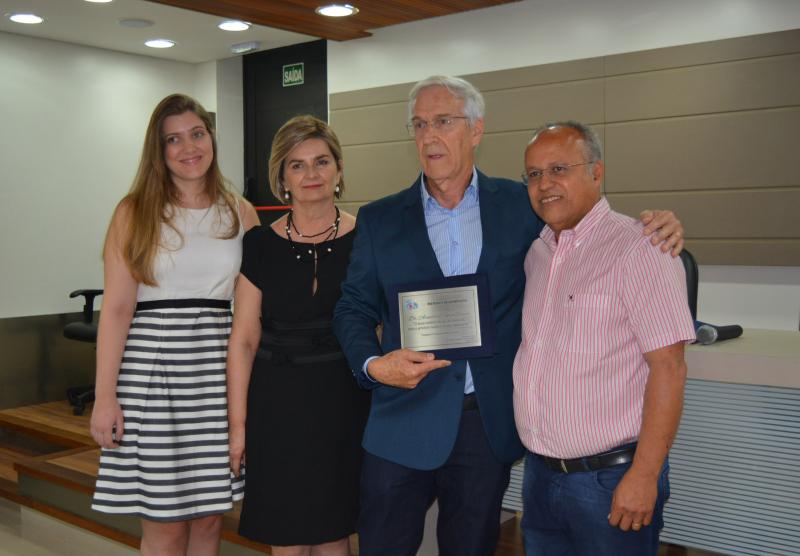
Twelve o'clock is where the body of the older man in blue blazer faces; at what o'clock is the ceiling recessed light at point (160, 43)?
The ceiling recessed light is roughly at 5 o'clock from the older man in blue blazer.

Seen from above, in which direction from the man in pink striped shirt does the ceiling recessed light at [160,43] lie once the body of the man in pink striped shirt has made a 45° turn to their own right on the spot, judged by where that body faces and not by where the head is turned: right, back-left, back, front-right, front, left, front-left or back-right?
front-right

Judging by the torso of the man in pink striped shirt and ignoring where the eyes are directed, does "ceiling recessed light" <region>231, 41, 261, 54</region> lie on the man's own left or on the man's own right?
on the man's own right

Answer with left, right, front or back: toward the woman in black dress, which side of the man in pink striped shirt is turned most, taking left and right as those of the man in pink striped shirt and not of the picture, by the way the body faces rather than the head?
right

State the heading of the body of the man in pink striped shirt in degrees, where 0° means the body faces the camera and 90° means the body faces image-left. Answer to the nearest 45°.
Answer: approximately 45°

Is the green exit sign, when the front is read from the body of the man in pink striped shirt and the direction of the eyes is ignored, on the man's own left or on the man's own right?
on the man's own right

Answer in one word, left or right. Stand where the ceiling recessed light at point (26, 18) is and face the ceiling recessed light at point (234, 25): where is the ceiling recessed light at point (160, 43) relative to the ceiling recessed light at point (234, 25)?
left

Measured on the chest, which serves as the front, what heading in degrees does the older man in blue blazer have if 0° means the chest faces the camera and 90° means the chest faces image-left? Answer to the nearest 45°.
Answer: approximately 0°

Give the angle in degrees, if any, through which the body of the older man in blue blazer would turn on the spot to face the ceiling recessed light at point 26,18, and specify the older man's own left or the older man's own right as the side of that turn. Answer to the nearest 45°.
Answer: approximately 135° to the older man's own right

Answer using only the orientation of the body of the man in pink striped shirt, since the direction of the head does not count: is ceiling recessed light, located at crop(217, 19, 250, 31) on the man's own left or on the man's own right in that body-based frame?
on the man's own right
